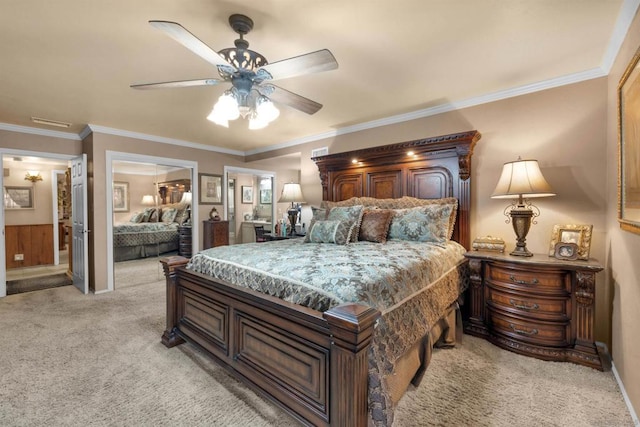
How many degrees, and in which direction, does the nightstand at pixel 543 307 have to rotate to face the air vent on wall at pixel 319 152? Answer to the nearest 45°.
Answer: approximately 45° to its right

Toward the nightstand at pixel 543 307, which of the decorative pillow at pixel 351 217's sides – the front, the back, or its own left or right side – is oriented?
left

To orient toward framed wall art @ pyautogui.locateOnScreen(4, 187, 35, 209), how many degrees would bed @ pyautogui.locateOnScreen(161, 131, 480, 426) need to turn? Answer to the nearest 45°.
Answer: approximately 90° to its right

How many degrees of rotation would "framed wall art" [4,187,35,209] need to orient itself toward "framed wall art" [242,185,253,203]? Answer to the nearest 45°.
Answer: approximately 45° to its left

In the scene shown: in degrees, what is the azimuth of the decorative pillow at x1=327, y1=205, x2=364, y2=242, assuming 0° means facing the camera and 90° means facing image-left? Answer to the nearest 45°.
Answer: approximately 45°

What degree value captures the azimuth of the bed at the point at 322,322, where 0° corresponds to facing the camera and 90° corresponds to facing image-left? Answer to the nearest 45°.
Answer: approximately 45°

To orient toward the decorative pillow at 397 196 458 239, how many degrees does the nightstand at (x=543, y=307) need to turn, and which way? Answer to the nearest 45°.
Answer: approximately 90° to its right

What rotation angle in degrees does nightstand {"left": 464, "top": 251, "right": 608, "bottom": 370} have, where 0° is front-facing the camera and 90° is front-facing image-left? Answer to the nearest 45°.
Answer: approximately 45°
